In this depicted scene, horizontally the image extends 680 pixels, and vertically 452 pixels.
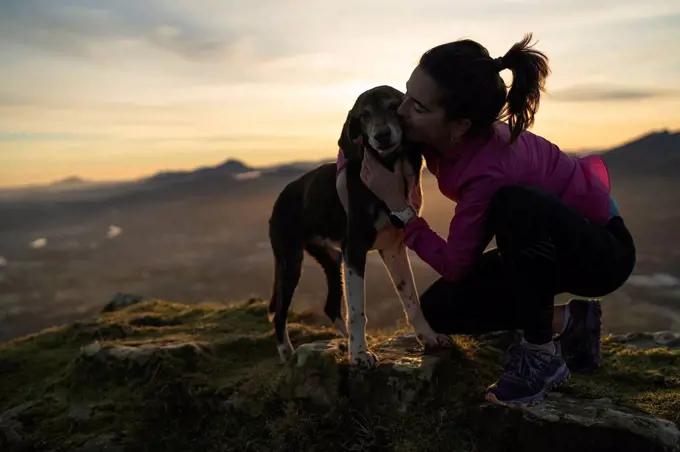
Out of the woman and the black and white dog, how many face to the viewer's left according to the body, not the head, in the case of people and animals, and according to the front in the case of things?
1

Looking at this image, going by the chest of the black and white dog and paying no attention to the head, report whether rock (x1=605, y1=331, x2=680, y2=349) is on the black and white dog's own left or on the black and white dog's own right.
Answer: on the black and white dog's own left

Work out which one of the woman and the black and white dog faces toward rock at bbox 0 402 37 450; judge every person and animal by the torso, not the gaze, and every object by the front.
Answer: the woman

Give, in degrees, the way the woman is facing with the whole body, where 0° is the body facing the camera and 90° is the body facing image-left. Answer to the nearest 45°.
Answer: approximately 90°

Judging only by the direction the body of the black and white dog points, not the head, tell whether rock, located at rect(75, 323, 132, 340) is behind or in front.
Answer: behind

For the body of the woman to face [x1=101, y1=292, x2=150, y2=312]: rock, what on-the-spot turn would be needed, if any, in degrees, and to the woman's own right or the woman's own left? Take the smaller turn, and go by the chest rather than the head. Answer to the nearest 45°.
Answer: approximately 45° to the woman's own right

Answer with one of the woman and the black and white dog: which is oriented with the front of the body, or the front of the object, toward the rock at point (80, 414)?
the woman
